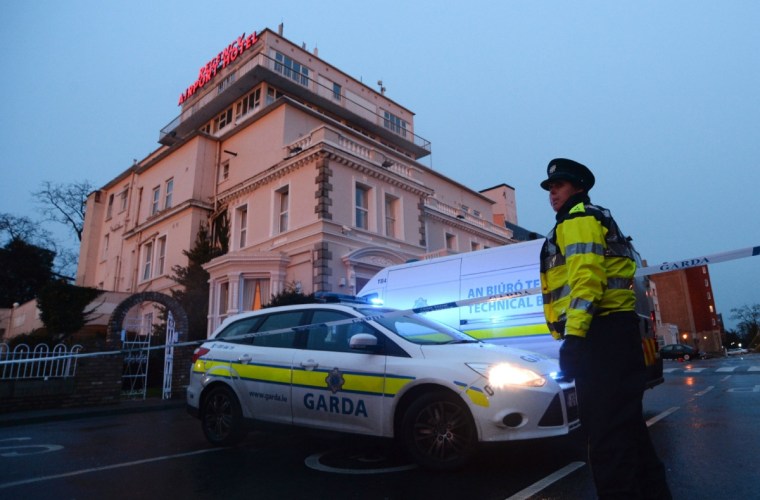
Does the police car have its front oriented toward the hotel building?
no

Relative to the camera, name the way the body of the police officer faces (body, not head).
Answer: to the viewer's left

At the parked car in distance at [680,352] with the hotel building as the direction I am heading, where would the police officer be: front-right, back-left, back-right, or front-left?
front-left

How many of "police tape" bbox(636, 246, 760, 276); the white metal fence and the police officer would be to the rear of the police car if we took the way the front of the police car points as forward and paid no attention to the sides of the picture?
1

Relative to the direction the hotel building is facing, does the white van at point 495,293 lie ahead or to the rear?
ahead

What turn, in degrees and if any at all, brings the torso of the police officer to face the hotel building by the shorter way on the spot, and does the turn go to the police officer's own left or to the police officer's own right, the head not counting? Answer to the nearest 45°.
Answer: approximately 45° to the police officer's own right

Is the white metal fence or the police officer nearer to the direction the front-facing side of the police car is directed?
the police officer

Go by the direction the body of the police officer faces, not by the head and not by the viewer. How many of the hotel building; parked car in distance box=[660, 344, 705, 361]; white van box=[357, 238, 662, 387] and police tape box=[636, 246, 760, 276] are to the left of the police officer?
0

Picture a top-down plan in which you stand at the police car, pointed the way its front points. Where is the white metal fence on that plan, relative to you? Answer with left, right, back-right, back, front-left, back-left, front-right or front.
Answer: back

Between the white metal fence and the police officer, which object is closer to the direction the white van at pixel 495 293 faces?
the white metal fence

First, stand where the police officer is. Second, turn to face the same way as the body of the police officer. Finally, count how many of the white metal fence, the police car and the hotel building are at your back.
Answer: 0

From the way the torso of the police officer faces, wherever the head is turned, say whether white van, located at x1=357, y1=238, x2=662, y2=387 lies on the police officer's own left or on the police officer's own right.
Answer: on the police officer's own right
